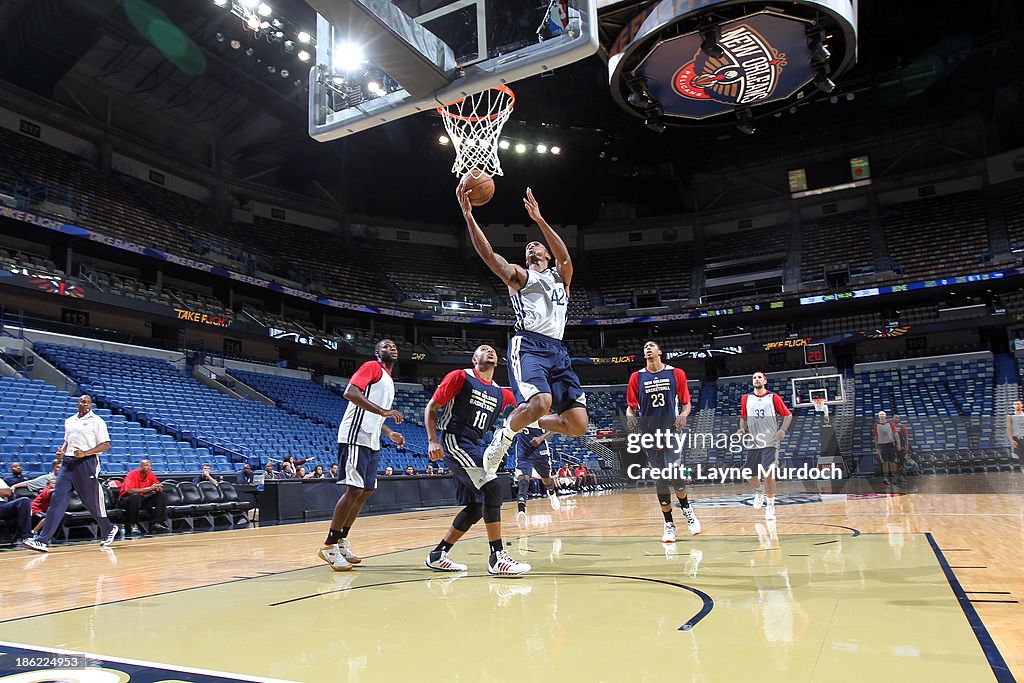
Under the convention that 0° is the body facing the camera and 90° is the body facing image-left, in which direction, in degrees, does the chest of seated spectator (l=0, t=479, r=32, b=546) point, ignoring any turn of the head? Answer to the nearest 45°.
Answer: approximately 270°

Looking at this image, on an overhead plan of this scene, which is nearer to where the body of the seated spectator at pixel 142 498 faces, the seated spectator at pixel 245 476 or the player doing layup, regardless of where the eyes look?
the player doing layup

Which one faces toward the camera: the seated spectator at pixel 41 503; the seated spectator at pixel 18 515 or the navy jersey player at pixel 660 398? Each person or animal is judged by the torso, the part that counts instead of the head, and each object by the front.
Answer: the navy jersey player

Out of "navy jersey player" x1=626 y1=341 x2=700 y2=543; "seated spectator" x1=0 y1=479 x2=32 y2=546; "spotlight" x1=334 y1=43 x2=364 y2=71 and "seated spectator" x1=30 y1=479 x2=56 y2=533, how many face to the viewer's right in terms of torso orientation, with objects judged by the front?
2

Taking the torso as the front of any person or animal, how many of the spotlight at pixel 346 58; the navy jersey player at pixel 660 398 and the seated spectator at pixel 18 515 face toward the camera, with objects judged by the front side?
2

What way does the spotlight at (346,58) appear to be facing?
toward the camera

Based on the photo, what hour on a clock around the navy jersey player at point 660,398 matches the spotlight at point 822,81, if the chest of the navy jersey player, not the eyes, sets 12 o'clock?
The spotlight is roughly at 7 o'clock from the navy jersey player.

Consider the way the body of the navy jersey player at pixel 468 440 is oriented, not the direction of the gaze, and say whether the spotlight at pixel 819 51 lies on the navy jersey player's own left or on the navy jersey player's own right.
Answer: on the navy jersey player's own left

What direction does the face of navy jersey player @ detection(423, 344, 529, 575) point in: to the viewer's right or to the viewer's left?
to the viewer's right

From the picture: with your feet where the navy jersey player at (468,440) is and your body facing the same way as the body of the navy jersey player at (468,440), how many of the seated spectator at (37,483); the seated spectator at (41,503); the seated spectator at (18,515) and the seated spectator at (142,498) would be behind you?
4

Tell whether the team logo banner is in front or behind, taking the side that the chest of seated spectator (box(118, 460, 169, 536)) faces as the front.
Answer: in front
